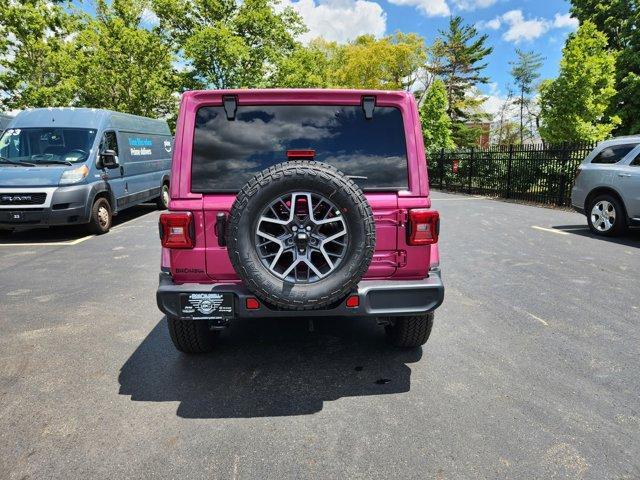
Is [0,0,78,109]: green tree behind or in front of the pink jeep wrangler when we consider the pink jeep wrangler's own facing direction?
in front

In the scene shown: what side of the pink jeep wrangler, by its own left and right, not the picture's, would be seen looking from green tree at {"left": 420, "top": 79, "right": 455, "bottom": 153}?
front

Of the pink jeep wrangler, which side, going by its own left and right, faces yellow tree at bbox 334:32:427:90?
front

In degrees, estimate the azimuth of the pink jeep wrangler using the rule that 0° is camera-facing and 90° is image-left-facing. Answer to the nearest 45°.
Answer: approximately 180°

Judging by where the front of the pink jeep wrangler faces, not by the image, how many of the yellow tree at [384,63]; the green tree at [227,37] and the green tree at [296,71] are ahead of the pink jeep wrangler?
3

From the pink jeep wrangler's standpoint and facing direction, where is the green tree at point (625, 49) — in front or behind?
in front

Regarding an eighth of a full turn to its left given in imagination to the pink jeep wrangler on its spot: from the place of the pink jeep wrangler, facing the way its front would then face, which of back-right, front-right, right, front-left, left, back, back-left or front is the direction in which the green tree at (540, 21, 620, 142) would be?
right

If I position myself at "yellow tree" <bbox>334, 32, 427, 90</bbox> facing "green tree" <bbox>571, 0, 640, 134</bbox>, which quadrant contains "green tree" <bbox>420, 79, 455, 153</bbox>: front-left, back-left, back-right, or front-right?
front-right

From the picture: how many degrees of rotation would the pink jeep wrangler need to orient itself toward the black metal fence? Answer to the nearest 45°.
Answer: approximately 45° to its right

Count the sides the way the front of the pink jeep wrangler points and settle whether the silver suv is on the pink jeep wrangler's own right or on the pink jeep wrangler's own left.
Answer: on the pink jeep wrangler's own right

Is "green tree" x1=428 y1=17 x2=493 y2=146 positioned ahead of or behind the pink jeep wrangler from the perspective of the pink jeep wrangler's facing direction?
ahead

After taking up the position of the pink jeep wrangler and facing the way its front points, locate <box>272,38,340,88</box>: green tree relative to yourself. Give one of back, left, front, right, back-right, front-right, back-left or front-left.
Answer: front
